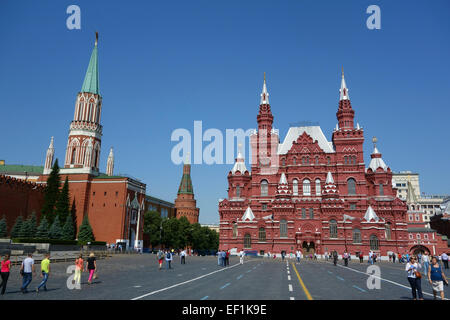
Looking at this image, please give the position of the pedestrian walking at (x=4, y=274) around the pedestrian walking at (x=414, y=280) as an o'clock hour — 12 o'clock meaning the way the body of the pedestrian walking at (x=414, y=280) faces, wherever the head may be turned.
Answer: the pedestrian walking at (x=4, y=274) is roughly at 2 o'clock from the pedestrian walking at (x=414, y=280).

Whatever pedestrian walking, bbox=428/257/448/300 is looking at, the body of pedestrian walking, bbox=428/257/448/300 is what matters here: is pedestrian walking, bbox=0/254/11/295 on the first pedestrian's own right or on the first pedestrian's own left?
on the first pedestrian's own right

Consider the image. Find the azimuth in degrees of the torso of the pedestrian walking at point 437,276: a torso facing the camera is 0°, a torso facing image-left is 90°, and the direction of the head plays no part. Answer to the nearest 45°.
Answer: approximately 0°

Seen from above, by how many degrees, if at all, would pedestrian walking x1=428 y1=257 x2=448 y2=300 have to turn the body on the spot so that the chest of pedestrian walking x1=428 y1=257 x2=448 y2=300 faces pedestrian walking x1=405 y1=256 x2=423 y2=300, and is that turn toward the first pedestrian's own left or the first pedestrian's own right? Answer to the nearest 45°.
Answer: approximately 90° to the first pedestrian's own right

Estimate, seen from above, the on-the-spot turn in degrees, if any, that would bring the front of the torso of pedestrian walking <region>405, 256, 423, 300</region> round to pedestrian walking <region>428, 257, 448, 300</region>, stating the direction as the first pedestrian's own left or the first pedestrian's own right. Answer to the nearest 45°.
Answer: approximately 90° to the first pedestrian's own left

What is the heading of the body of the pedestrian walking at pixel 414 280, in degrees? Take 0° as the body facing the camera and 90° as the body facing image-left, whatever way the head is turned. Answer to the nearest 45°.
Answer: approximately 0°

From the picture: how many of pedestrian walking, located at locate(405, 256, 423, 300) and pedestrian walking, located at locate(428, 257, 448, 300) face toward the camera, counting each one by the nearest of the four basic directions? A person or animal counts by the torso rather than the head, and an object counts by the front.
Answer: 2
